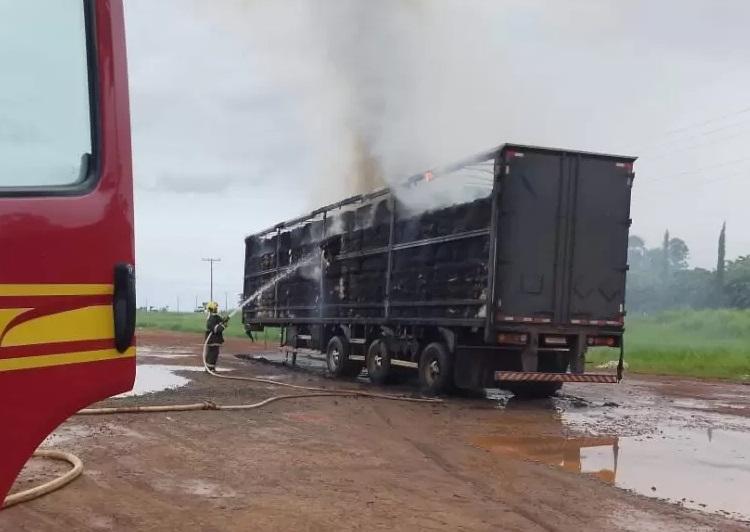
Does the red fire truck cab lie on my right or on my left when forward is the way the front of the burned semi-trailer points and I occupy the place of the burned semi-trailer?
on my left

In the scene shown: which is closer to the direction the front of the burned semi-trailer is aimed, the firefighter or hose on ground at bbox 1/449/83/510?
the firefighter

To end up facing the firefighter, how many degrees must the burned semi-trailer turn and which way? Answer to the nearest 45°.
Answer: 0° — it already faces them

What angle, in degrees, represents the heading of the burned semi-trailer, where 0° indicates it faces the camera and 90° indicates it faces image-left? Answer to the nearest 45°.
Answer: approximately 135°

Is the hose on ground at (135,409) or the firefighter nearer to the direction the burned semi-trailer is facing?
the firefighter

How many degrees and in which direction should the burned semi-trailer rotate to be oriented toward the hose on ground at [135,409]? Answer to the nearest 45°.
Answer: approximately 90° to its left
